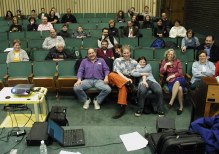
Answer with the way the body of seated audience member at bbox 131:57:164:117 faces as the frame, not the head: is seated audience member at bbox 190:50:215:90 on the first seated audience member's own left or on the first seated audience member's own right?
on the first seated audience member's own left

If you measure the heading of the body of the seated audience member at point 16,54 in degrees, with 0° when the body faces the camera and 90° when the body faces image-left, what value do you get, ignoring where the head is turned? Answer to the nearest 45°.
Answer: approximately 0°

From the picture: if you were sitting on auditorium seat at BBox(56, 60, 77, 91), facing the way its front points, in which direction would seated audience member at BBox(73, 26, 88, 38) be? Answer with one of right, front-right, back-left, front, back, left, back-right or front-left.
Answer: back

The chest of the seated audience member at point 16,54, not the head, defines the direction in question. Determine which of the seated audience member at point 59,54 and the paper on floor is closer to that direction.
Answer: the paper on floor

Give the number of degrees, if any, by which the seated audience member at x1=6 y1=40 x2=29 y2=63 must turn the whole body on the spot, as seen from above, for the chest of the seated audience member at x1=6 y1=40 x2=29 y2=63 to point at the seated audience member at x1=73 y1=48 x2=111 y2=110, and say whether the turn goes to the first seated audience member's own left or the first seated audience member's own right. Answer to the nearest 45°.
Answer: approximately 45° to the first seated audience member's own left

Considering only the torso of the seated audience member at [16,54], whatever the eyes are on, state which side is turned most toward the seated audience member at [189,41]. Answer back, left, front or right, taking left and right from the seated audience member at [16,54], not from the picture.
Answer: left
